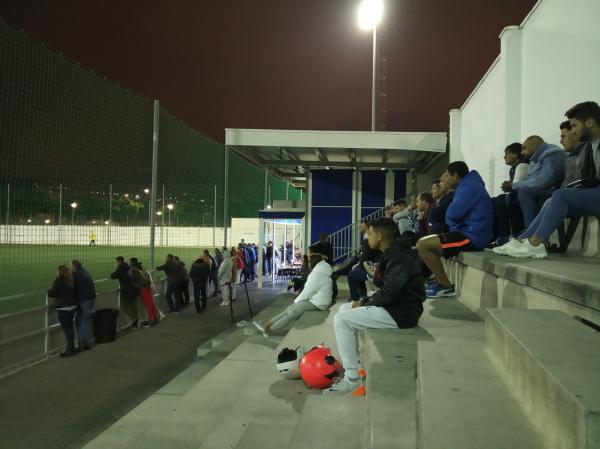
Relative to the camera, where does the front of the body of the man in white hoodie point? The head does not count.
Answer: to the viewer's left

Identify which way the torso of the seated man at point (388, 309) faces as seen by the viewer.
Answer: to the viewer's left

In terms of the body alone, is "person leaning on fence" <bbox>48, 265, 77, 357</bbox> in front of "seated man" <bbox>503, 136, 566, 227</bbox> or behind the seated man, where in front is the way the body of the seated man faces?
in front

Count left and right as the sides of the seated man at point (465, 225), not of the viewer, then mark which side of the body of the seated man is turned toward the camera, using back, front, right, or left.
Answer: left

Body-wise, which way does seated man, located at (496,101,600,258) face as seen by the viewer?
to the viewer's left

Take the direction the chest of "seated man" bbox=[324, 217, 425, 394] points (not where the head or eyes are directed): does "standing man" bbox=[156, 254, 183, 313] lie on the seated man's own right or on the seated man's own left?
on the seated man's own right

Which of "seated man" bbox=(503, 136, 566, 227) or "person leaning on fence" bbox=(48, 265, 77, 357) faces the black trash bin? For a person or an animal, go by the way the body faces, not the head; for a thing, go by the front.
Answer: the seated man

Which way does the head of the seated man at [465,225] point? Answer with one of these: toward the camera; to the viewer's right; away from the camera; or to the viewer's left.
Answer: to the viewer's left

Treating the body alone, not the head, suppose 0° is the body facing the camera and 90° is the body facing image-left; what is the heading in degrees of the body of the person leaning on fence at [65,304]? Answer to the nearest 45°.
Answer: approximately 135°

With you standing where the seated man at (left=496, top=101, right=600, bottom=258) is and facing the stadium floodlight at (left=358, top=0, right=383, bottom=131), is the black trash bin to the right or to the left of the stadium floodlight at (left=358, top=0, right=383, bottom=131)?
left

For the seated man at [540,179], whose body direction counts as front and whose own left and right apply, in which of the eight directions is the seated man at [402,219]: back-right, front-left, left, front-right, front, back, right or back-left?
front-right

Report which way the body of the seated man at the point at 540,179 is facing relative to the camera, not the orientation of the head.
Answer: to the viewer's left

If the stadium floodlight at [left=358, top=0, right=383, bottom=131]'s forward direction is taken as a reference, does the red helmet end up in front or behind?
in front

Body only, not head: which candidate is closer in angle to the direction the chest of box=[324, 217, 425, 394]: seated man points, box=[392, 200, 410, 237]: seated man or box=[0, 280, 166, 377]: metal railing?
the metal railing

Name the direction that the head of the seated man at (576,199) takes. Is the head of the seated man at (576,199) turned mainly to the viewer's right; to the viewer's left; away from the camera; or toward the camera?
to the viewer's left

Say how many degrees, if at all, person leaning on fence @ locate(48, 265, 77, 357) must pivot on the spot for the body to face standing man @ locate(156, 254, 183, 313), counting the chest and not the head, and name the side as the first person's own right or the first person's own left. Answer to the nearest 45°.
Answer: approximately 90° to the first person's own right
